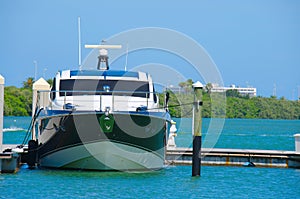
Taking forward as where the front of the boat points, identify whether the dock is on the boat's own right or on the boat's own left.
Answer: on the boat's own left

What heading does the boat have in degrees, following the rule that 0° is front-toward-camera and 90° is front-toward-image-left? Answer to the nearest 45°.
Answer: approximately 0°
